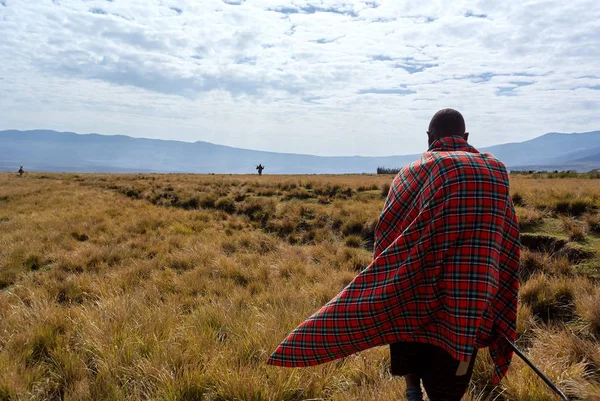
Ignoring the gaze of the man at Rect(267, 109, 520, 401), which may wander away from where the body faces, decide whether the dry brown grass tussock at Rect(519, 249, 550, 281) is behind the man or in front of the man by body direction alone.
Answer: in front

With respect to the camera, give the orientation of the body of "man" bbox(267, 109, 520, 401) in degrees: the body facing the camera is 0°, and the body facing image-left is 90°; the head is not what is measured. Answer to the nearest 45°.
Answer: approximately 180°

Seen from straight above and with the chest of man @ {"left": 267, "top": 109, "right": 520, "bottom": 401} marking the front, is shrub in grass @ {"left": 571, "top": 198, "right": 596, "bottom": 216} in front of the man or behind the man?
in front

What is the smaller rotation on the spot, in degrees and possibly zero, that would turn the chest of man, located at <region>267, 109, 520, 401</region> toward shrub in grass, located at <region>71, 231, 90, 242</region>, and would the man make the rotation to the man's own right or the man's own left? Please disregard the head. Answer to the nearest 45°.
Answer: approximately 45° to the man's own left

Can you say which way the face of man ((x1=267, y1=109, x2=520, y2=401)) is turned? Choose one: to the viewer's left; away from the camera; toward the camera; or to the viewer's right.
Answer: away from the camera
